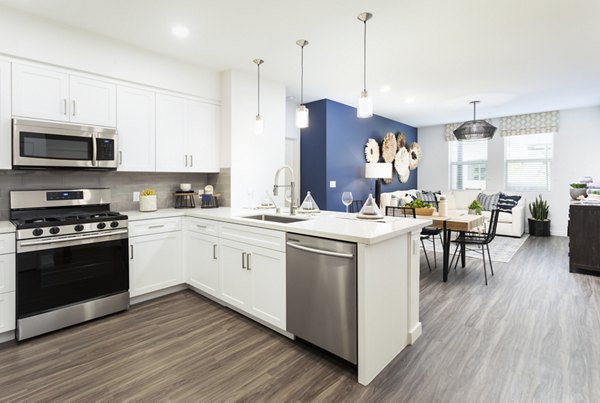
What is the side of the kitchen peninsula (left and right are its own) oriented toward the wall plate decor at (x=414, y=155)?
back

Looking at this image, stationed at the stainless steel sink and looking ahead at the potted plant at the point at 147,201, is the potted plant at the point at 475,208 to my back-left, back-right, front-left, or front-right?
back-right

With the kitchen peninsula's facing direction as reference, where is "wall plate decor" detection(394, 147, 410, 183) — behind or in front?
behind

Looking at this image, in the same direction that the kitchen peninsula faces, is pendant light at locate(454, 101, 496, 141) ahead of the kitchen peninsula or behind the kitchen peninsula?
behind

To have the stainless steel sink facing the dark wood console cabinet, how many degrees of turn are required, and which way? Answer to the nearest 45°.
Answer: approximately 135° to its left

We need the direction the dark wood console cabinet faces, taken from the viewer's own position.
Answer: facing to the left of the viewer

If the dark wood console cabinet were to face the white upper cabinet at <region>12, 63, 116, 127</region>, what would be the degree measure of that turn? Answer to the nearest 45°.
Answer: approximately 45° to its left
